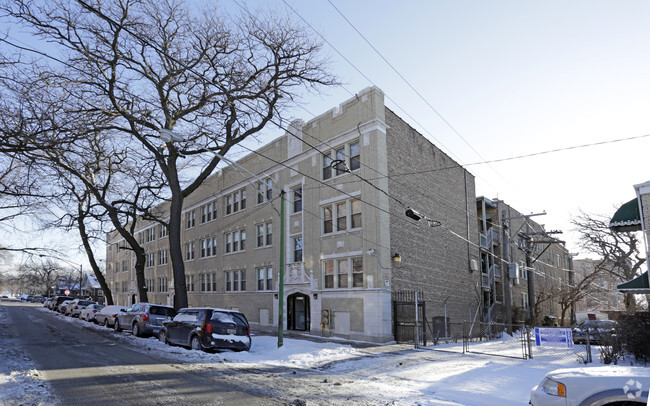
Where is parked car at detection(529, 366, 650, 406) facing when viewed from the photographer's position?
facing to the left of the viewer

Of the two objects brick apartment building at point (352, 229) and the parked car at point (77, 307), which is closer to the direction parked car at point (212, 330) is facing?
the parked car

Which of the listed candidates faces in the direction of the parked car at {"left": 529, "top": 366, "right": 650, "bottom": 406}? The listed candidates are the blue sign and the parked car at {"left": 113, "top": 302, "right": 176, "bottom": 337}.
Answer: the blue sign

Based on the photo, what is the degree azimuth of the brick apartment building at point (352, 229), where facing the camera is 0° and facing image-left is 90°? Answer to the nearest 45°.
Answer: approximately 45°

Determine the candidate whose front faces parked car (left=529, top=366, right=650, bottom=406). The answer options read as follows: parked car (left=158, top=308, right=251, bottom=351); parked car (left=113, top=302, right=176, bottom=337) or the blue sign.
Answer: the blue sign

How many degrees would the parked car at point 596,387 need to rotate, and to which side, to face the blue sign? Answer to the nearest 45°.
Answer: approximately 90° to its right

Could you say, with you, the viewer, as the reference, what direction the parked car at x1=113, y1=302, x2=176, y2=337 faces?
facing away from the viewer and to the left of the viewer

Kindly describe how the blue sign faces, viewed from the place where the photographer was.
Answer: facing the viewer

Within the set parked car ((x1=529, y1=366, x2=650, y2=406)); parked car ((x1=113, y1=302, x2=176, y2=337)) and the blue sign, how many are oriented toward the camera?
1

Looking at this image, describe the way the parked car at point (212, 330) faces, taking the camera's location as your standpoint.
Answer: facing away from the viewer and to the left of the viewer

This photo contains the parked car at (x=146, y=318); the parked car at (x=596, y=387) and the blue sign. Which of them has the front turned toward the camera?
the blue sign

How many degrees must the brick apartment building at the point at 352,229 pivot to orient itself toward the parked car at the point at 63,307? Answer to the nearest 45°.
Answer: approximately 90° to its right

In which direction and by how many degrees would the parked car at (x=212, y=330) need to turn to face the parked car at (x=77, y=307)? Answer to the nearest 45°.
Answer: approximately 45° to its right

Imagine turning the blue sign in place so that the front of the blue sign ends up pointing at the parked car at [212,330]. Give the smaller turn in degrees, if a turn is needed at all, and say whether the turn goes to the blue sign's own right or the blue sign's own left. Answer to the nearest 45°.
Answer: approximately 90° to the blue sign's own right

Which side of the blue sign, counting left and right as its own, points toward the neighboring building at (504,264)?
back
